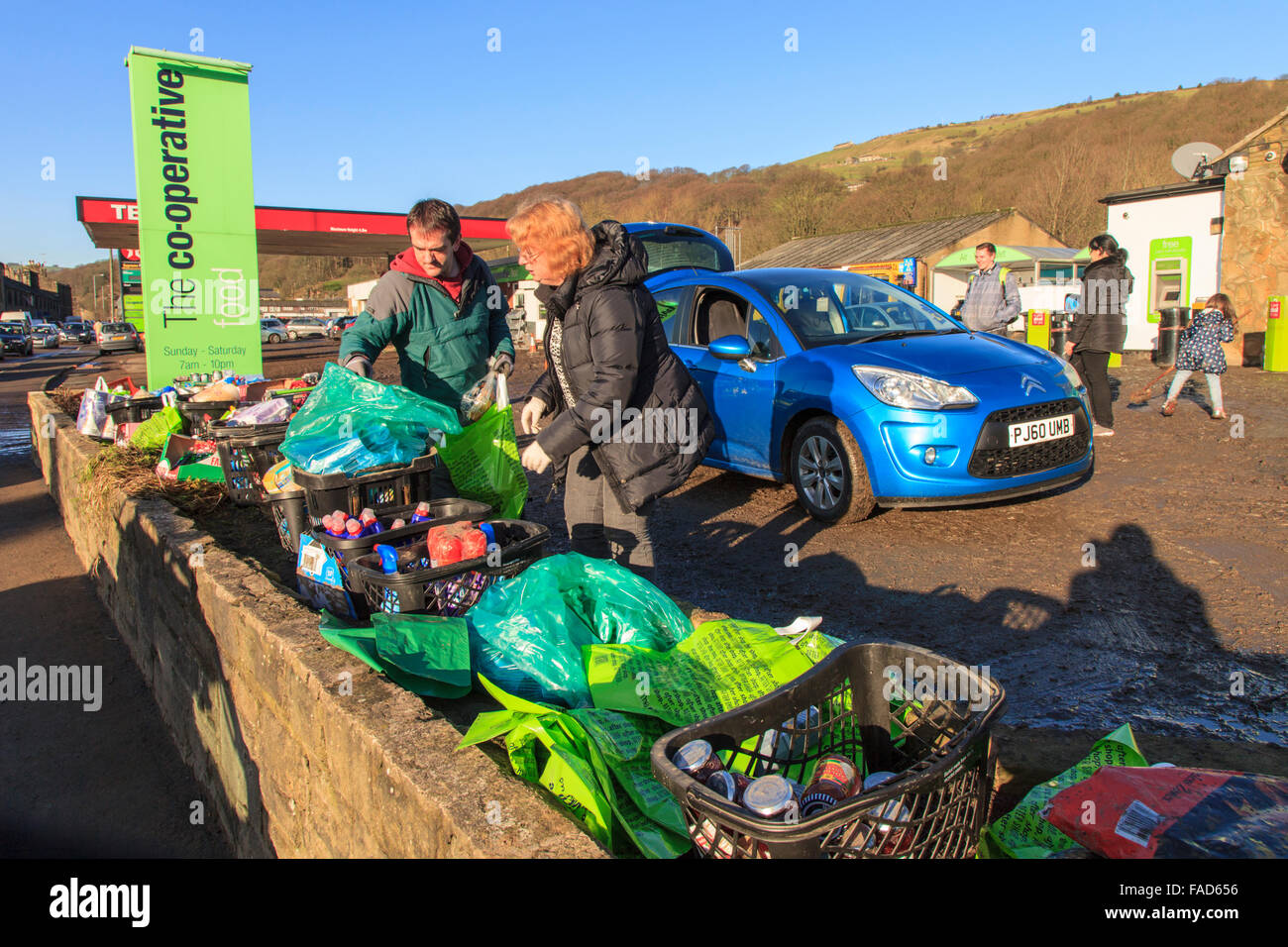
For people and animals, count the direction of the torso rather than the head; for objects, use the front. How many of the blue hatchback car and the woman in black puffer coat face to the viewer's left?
1

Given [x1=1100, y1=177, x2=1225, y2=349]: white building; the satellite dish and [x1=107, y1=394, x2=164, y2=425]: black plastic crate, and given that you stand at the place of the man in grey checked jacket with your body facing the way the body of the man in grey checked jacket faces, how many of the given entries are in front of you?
1

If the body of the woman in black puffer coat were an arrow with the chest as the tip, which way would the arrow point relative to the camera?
to the viewer's left

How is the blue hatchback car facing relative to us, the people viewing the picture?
facing the viewer and to the right of the viewer

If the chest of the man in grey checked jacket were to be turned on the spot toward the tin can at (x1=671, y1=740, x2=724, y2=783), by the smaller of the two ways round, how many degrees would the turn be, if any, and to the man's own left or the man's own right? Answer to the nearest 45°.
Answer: approximately 45° to the man's own left

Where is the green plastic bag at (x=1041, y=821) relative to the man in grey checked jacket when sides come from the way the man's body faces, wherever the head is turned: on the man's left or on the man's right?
on the man's left

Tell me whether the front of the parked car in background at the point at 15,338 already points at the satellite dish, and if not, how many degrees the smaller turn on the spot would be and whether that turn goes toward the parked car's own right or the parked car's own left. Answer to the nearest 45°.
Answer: approximately 45° to the parked car's own left

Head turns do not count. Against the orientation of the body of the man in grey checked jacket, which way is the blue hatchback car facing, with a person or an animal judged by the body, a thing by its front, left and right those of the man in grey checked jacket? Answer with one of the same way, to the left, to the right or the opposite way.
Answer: to the left

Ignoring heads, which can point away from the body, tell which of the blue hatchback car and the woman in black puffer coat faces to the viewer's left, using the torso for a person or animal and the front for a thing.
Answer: the woman in black puffer coat

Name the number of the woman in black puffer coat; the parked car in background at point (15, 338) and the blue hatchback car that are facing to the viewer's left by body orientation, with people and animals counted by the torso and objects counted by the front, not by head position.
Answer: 1

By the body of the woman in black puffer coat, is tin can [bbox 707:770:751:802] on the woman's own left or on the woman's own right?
on the woman's own left

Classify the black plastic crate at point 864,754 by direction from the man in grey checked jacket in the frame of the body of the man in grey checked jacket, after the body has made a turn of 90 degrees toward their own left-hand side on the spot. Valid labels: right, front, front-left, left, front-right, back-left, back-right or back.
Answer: front-right

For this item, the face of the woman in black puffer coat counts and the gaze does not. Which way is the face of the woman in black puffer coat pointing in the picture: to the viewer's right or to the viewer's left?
to the viewer's left

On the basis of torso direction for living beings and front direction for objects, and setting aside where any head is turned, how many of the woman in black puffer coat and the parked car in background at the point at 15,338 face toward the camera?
1

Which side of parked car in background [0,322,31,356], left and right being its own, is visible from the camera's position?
front
